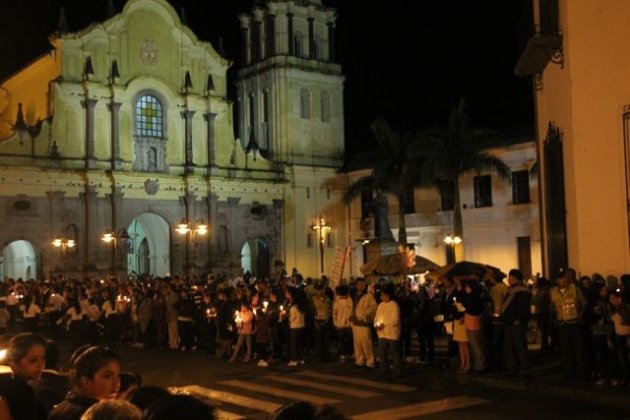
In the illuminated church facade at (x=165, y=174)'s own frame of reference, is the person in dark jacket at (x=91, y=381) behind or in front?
in front

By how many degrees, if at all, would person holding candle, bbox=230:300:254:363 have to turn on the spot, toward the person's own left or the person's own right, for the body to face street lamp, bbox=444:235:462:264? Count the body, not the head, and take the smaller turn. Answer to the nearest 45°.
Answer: approximately 180°

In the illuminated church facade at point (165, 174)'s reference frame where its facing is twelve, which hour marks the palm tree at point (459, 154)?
The palm tree is roughly at 10 o'clock from the illuminated church facade.

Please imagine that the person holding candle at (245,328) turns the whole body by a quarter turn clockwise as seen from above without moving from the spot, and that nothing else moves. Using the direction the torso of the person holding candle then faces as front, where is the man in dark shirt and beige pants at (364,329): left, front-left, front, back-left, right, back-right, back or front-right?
back

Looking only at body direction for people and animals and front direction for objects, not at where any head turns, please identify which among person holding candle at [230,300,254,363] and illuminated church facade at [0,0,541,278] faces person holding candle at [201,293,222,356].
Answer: the illuminated church facade

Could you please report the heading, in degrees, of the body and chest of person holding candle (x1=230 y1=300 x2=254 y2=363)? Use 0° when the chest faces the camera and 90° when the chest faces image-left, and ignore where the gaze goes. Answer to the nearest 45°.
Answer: approximately 45°

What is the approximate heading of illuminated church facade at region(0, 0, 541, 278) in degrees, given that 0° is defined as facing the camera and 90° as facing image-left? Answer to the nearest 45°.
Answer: approximately 0°

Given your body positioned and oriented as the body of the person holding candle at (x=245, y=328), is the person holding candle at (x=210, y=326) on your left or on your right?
on your right

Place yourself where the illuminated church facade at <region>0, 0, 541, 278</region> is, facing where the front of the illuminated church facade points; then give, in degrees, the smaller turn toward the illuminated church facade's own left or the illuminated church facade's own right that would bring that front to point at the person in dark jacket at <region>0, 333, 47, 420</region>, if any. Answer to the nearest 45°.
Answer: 0° — it already faces them

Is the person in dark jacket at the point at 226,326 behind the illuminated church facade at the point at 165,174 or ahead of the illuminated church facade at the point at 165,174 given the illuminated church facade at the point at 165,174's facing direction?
ahead

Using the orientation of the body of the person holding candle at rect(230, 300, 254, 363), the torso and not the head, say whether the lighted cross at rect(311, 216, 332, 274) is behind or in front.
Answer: behind

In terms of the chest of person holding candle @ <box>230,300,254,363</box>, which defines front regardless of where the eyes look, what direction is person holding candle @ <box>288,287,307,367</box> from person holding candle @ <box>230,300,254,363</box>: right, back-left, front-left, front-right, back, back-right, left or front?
left

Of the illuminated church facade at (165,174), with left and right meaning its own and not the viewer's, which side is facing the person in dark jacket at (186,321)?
front

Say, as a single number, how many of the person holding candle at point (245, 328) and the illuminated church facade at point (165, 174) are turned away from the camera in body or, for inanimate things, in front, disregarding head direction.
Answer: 0

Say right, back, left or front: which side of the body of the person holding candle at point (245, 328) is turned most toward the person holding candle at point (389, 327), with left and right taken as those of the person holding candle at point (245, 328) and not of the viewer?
left
